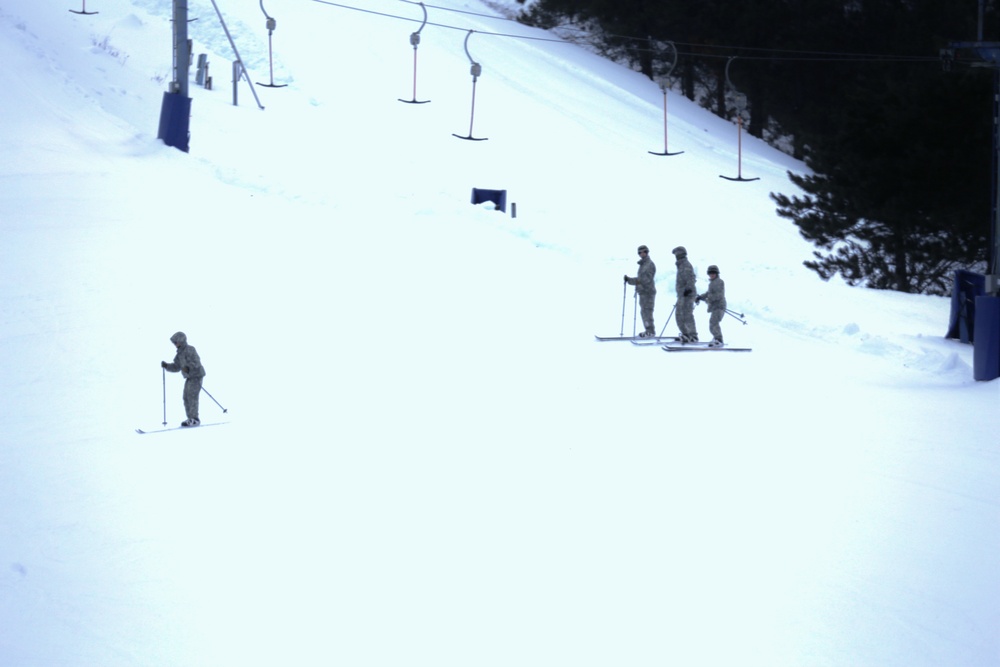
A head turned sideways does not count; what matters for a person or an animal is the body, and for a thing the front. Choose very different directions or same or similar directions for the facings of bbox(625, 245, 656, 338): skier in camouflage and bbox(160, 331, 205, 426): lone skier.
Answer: same or similar directions

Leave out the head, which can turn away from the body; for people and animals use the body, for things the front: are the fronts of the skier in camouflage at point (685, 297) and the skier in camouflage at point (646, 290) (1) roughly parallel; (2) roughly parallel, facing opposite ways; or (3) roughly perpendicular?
roughly parallel

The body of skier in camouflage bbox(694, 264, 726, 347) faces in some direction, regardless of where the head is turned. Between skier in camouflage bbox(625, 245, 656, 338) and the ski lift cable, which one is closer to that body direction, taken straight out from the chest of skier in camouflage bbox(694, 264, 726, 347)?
the skier in camouflage bbox(625, 245, 656, 338)

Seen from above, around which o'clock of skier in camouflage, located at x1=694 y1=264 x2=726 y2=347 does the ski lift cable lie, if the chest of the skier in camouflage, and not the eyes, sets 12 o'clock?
The ski lift cable is roughly at 3 o'clock from the skier in camouflage.

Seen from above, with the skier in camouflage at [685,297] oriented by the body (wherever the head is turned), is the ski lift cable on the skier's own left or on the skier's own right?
on the skier's own right

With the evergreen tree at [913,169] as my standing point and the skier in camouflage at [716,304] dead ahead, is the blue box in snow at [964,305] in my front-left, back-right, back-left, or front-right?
front-left

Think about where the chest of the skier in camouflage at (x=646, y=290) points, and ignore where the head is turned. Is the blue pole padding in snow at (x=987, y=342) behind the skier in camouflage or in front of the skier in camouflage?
behind

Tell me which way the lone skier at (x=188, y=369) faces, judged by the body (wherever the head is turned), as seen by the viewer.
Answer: to the viewer's left

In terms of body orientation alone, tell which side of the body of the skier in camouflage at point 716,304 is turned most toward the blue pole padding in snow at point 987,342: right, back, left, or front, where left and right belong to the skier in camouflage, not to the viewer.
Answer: back

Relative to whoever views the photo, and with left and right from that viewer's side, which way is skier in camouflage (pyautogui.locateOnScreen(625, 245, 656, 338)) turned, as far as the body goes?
facing to the left of the viewer

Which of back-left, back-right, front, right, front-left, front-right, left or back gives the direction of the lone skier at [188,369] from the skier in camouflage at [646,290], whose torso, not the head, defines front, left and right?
front-left

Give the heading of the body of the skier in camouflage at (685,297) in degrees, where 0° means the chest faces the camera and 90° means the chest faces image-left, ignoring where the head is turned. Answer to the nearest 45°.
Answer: approximately 90°

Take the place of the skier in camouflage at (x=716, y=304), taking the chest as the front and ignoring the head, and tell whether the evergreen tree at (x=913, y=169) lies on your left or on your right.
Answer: on your right

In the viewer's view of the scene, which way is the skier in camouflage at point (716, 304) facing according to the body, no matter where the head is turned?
to the viewer's left
